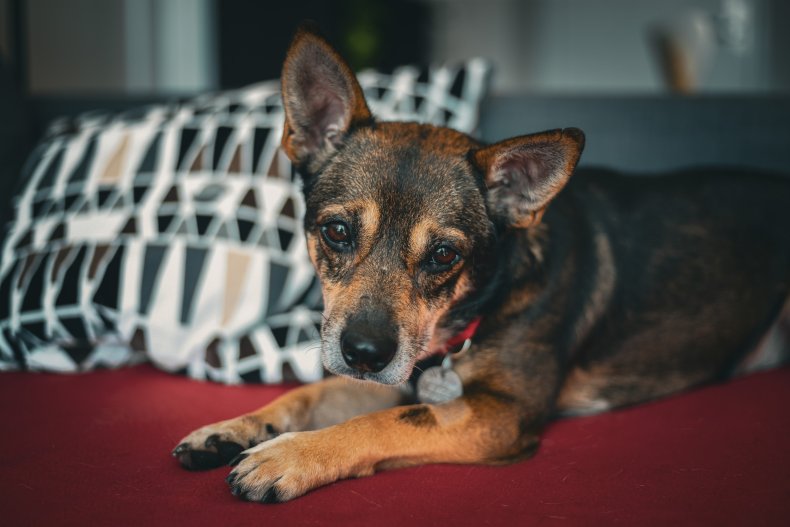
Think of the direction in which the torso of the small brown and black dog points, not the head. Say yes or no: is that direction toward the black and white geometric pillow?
no

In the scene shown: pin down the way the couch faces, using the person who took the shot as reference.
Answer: facing the viewer

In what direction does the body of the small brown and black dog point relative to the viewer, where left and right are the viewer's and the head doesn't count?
facing the viewer and to the left of the viewer
